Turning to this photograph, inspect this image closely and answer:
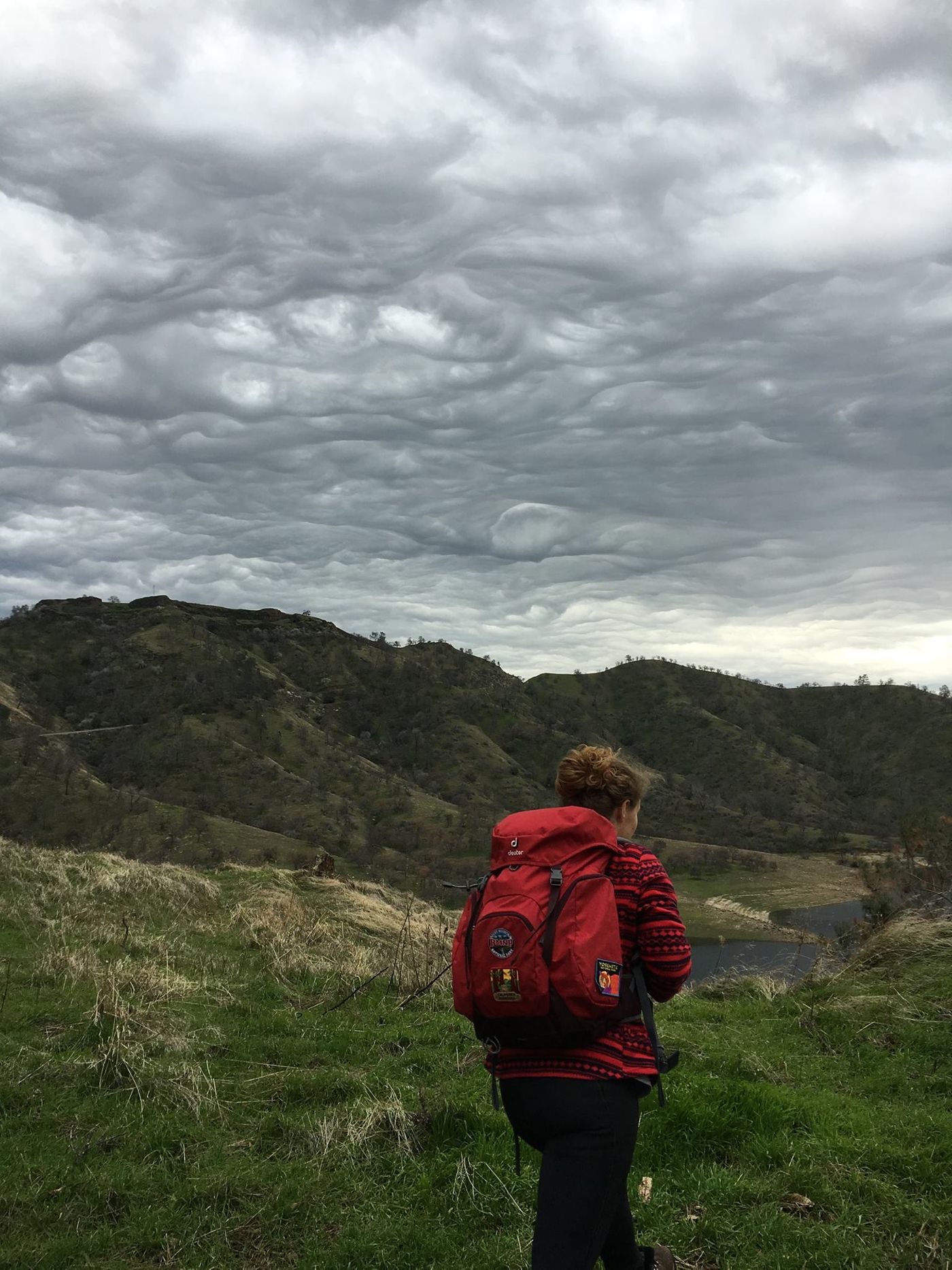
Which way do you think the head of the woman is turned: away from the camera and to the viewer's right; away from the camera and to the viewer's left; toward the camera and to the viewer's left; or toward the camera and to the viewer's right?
away from the camera and to the viewer's right

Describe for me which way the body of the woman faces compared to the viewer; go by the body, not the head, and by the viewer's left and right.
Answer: facing away from the viewer and to the right of the viewer
